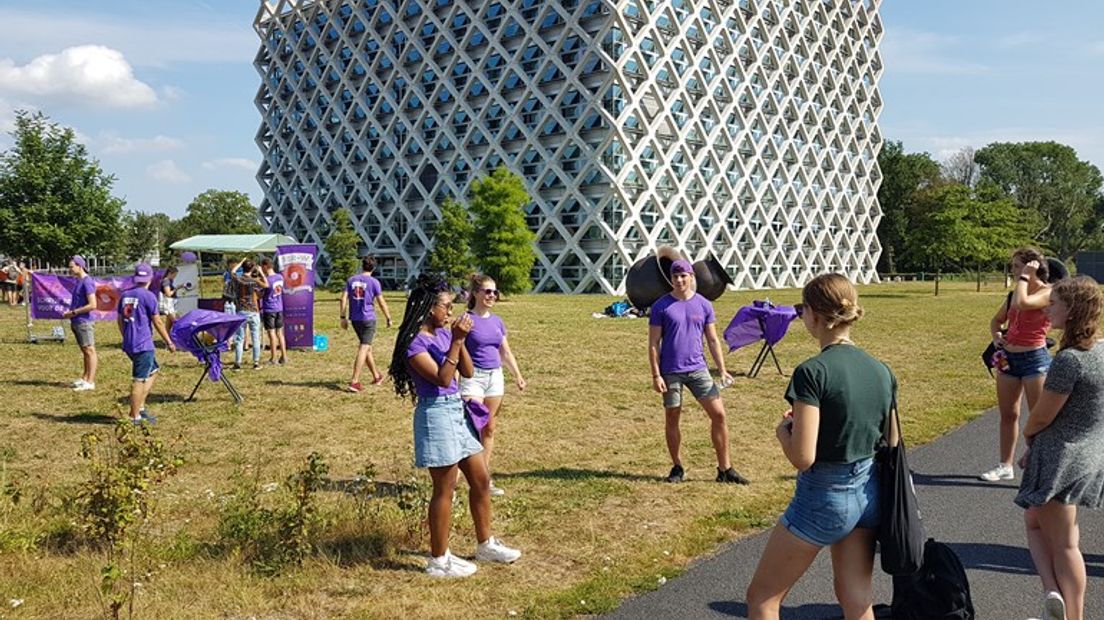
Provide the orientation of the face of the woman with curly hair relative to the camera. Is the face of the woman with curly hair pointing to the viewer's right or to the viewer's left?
to the viewer's left

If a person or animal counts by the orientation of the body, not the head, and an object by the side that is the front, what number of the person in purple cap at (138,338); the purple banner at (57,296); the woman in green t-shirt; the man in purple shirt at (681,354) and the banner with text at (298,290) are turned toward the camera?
3

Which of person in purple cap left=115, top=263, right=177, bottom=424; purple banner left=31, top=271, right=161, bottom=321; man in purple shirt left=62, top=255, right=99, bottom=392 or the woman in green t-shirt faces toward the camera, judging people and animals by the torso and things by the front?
the purple banner

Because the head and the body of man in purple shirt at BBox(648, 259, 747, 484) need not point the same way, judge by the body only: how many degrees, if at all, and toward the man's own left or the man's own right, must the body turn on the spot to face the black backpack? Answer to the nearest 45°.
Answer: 0° — they already face it

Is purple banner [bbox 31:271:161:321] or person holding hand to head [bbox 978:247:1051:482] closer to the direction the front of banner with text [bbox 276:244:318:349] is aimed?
the person holding hand to head

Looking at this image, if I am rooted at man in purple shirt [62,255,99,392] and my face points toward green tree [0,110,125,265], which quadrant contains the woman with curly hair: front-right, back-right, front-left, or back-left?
back-right

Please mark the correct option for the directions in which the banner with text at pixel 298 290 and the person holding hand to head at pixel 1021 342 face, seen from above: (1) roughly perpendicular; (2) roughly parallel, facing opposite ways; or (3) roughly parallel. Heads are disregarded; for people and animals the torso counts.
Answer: roughly perpendicular

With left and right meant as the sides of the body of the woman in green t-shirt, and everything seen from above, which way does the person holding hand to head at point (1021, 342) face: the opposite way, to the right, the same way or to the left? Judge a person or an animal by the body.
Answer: to the left

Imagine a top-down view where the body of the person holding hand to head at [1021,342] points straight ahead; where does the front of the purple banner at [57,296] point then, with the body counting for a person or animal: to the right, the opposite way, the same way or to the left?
to the left

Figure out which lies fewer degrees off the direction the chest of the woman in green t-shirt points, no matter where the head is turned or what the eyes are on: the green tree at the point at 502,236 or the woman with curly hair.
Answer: the green tree

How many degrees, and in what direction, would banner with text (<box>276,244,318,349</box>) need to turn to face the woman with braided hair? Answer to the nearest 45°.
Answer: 0° — it already faces them

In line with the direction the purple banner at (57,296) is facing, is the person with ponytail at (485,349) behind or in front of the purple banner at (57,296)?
in front
